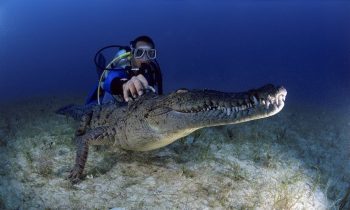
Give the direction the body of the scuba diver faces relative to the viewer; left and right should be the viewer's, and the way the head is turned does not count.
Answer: facing the viewer and to the right of the viewer

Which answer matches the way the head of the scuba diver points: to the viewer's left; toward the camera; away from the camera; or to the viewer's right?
toward the camera
